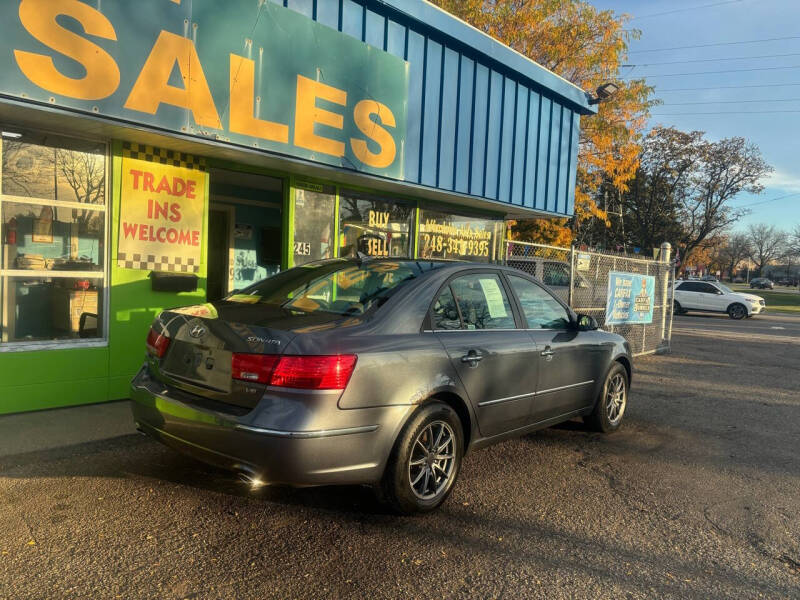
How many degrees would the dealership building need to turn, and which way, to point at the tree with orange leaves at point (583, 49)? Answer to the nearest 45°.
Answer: approximately 90° to its left

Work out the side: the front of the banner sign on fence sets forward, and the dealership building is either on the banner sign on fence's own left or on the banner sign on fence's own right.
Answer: on the banner sign on fence's own right

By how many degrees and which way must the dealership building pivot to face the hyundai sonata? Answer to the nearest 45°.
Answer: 0° — it already faces it

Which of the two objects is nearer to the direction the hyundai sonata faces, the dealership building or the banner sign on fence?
the banner sign on fence

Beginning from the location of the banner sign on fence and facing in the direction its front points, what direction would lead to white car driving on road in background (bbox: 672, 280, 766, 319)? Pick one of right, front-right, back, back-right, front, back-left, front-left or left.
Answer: back-left

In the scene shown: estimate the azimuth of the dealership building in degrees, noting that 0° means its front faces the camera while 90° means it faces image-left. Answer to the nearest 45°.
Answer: approximately 315°

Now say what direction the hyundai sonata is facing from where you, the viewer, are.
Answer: facing away from the viewer and to the right of the viewer

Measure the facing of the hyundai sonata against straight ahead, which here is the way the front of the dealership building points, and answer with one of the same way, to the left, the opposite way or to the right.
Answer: to the left

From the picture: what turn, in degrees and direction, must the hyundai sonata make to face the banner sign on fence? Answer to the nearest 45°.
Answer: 0° — it already faces it
